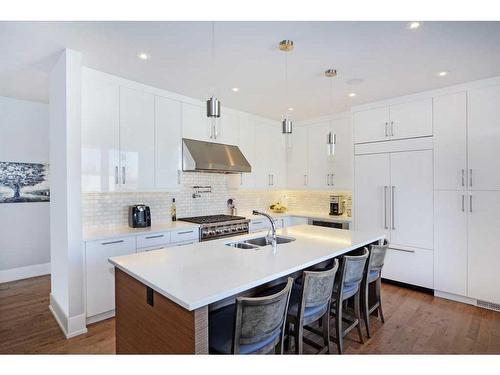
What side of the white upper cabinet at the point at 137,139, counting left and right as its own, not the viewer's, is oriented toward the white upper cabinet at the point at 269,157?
left

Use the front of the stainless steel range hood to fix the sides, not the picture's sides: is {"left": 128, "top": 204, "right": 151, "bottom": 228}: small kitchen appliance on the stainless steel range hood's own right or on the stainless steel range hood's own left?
on the stainless steel range hood's own right

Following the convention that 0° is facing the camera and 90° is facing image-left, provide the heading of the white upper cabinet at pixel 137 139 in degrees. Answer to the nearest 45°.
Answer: approximately 315°

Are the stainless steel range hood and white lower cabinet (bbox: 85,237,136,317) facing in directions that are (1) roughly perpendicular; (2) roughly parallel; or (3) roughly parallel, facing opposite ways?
roughly parallel

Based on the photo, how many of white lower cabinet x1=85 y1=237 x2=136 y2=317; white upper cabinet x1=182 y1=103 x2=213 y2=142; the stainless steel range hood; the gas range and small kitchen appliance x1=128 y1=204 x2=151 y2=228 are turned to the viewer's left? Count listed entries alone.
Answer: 0

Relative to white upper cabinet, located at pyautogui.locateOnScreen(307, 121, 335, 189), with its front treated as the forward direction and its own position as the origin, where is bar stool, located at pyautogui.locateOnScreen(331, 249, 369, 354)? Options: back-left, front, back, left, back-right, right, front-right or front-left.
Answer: front-left

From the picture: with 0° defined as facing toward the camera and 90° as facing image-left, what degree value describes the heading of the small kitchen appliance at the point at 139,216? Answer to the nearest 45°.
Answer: approximately 315°

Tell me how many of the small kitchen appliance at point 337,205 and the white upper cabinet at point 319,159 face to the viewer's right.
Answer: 0

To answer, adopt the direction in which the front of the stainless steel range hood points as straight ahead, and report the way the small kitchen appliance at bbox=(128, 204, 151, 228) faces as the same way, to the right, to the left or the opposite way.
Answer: the same way

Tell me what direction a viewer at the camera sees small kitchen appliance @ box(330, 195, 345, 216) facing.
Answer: facing the viewer and to the left of the viewer

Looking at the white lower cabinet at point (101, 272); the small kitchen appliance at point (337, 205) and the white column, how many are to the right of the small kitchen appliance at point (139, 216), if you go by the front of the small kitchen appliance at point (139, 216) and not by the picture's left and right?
2

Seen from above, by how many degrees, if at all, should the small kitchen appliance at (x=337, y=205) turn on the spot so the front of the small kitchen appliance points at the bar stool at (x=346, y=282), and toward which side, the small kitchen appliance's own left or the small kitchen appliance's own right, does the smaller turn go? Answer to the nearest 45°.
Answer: approximately 45° to the small kitchen appliance's own left

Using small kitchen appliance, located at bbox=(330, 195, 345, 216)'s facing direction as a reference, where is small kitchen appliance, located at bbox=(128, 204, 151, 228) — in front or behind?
in front

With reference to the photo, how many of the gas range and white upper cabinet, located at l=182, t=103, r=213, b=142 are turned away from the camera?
0

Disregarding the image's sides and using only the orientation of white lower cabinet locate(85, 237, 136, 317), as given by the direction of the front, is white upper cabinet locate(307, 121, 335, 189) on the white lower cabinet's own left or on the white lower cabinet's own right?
on the white lower cabinet's own left

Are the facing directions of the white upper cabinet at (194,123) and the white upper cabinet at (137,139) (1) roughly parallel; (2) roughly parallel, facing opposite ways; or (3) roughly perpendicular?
roughly parallel
